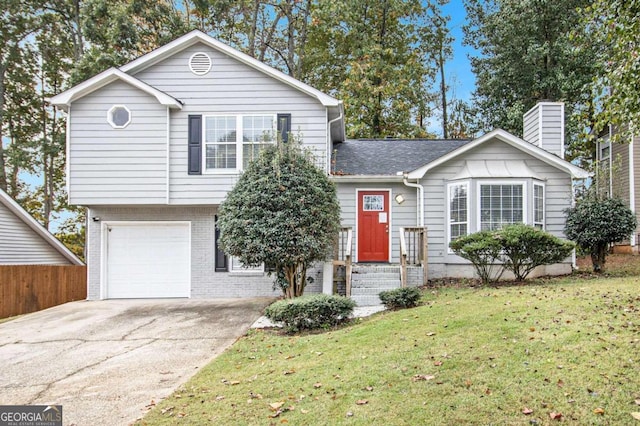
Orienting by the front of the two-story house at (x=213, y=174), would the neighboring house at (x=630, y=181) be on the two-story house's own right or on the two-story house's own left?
on the two-story house's own left

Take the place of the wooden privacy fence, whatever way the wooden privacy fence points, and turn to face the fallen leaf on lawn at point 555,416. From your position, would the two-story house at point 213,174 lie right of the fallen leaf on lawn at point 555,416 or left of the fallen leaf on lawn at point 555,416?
left

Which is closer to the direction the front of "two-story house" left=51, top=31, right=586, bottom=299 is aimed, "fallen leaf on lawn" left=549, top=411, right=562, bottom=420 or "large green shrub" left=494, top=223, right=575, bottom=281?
the fallen leaf on lawn

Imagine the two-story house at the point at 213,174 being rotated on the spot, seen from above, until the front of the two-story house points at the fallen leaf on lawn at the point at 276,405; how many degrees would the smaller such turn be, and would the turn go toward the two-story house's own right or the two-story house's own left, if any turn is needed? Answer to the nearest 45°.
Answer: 0° — it already faces it

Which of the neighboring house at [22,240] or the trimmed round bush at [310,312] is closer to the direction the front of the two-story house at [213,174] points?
the trimmed round bush

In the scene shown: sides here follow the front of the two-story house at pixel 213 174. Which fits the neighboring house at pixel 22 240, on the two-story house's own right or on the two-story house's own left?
on the two-story house's own right

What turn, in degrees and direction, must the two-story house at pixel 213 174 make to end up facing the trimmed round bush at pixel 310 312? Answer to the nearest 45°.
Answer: approximately 45° to its left

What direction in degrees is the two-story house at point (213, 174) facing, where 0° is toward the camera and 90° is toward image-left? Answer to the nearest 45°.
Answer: approximately 0°

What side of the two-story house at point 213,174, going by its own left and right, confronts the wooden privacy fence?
right
